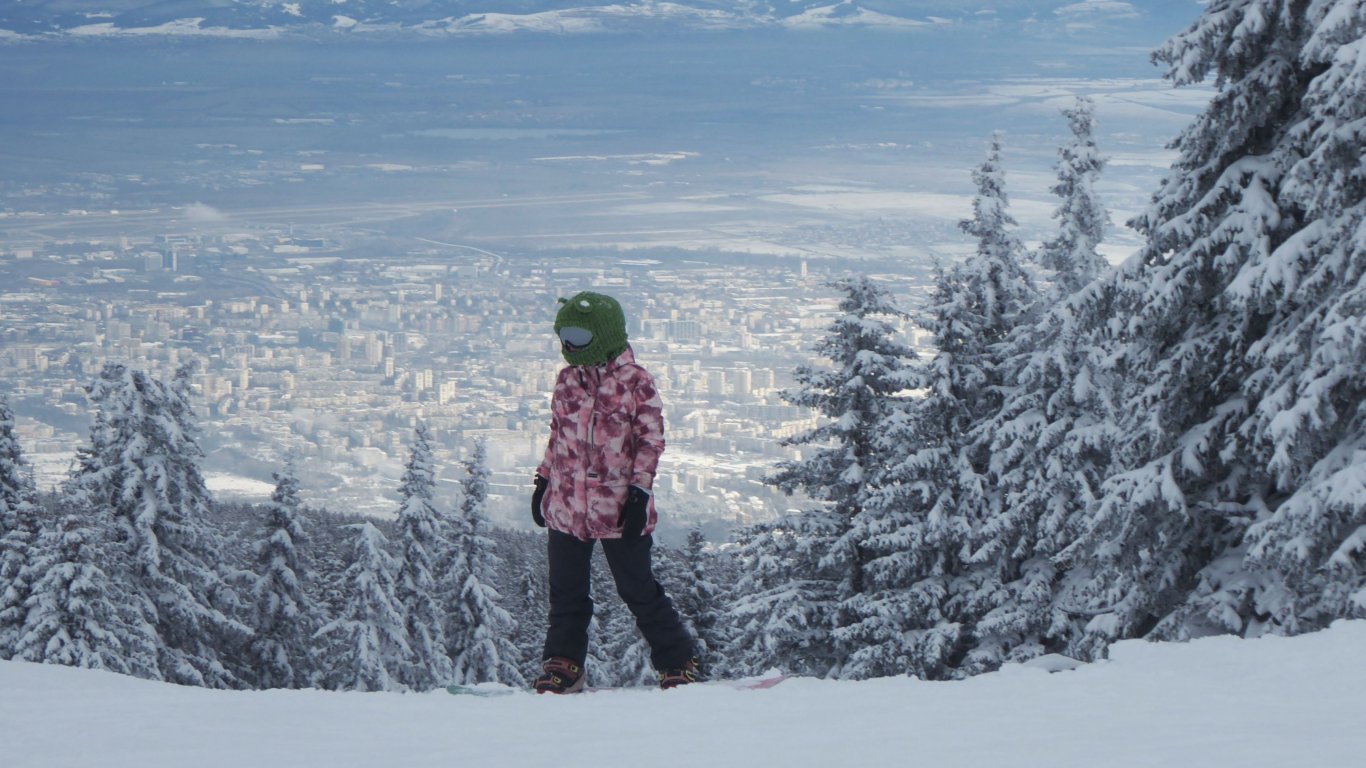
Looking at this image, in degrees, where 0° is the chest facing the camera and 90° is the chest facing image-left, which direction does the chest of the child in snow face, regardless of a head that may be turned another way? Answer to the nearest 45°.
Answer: approximately 45°

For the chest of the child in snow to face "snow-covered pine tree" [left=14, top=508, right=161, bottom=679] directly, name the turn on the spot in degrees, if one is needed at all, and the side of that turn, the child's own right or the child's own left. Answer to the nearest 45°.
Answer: approximately 90° to the child's own right

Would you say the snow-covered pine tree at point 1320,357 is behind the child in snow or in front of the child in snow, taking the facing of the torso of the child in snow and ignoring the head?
behind

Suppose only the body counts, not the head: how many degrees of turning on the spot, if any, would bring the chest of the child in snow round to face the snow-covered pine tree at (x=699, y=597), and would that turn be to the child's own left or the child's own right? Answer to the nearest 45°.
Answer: approximately 135° to the child's own right

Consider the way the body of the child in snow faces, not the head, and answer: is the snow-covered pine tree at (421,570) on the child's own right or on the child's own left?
on the child's own right

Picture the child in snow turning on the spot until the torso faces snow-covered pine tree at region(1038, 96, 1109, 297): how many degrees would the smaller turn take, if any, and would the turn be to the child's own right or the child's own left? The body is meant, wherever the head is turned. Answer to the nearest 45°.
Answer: approximately 180°
